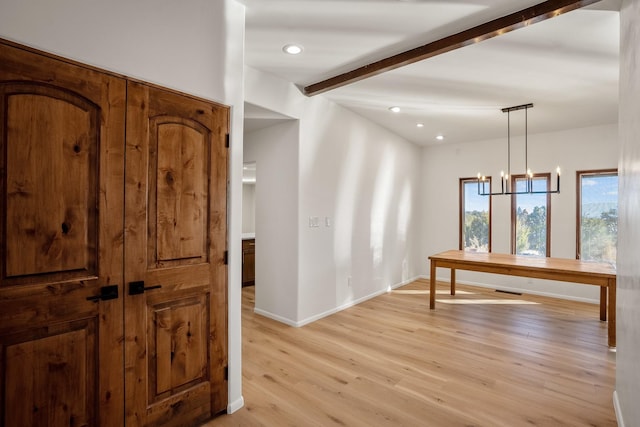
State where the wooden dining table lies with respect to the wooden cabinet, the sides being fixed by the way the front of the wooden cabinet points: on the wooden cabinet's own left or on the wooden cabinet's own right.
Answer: on the wooden cabinet's own left

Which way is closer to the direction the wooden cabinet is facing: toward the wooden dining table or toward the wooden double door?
the wooden double door

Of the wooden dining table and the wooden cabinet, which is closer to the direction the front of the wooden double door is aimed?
the wooden dining table

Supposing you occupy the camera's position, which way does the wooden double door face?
facing the viewer and to the right of the viewer

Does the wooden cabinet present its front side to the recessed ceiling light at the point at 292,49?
yes

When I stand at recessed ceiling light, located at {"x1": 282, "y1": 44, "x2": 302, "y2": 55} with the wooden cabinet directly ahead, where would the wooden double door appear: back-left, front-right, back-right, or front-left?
back-left

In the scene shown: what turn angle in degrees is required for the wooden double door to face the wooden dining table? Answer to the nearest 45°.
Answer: approximately 45° to its left

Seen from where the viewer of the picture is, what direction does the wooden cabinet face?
facing the viewer

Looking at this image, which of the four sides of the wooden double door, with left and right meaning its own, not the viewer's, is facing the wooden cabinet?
left

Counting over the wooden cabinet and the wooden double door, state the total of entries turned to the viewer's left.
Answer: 0

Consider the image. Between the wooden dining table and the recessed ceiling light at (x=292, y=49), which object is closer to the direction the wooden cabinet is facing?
the recessed ceiling light
